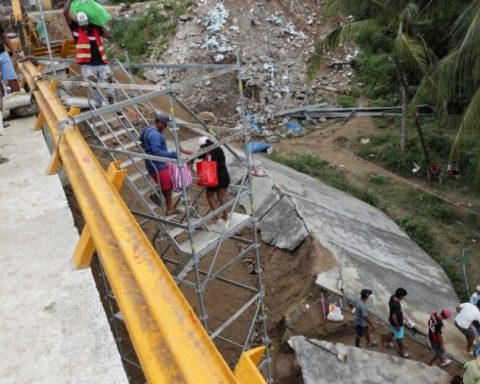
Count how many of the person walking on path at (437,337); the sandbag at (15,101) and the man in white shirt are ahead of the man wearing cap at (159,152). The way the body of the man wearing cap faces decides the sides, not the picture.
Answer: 2

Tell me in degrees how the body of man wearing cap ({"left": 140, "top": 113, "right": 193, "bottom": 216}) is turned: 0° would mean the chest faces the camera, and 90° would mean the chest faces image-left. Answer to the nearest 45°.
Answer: approximately 270°

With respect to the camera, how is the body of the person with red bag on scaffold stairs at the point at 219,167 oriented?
to the viewer's left

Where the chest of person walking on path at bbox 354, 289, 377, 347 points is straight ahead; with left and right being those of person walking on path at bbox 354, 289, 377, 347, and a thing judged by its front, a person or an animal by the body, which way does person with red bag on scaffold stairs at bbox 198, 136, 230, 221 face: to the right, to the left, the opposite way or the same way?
the opposite way
